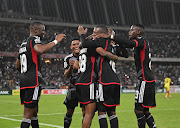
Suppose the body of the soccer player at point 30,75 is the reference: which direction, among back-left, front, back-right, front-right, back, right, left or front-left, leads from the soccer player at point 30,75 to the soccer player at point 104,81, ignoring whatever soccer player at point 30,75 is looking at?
front-right

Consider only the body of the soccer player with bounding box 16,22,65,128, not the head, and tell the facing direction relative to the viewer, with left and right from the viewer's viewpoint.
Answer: facing away from the viewer and to the right of the viewer

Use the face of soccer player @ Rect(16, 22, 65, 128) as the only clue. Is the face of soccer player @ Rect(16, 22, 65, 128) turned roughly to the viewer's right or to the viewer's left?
to the viewer's right
